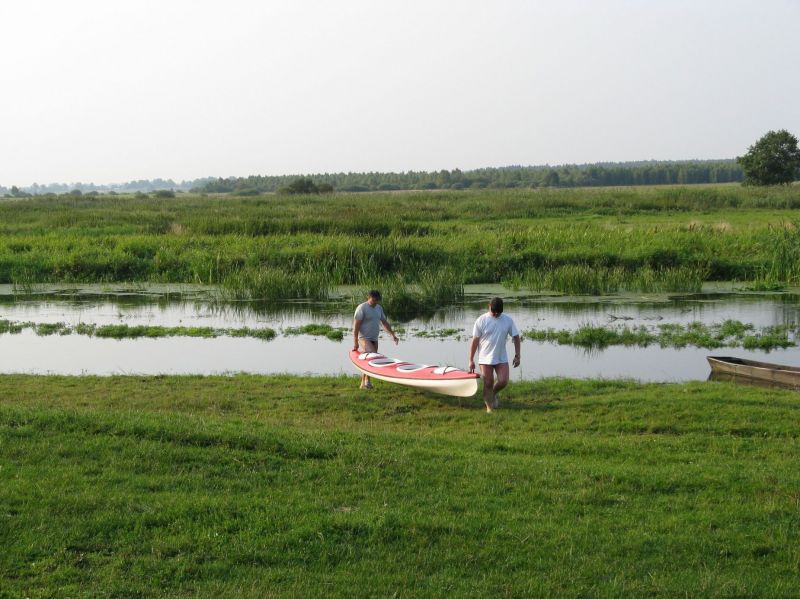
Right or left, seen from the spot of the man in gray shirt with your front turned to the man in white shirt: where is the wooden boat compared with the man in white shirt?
left

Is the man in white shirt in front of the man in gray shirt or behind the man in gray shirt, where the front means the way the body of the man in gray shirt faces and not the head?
in front

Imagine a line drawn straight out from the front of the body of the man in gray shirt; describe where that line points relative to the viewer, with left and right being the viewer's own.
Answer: facing the viewer and to the right of the viewer

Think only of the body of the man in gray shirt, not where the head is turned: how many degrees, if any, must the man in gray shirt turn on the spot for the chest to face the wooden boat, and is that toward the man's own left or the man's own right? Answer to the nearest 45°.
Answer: approximately 45° to the man's own left
